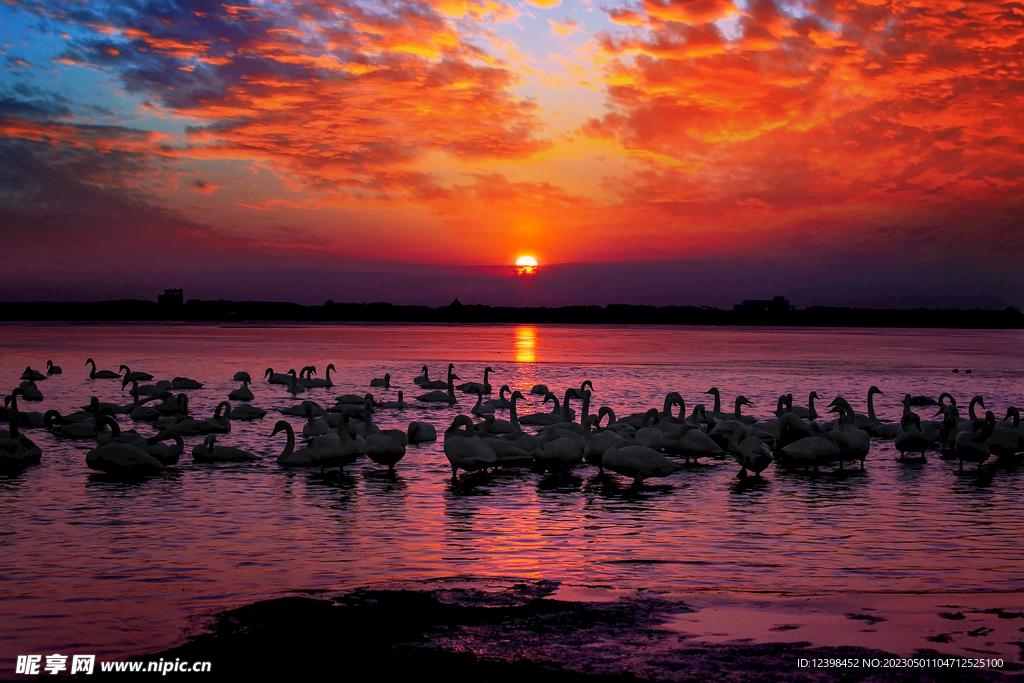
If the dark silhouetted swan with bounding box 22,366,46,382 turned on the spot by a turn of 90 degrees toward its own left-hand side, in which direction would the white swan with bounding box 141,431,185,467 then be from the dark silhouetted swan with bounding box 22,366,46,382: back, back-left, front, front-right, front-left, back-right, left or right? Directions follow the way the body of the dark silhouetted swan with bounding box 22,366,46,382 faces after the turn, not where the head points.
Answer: front

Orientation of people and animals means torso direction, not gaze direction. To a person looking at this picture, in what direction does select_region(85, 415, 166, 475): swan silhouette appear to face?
facing to the left of the viewer

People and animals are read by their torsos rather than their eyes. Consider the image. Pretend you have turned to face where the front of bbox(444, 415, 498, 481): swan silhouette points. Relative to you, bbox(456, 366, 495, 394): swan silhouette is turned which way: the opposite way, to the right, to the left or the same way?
the opposite way

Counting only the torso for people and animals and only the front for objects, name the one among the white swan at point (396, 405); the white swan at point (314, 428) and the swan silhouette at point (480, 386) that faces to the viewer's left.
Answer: the white swan at point (314, 428)

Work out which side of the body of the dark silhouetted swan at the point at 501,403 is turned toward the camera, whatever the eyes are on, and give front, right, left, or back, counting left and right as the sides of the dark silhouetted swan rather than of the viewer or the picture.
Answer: right

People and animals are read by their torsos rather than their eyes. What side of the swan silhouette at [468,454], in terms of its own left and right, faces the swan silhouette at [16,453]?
front

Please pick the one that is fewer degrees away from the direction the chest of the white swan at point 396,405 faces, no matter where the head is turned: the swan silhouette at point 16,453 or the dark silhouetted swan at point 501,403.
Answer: the dark silhouetted swan

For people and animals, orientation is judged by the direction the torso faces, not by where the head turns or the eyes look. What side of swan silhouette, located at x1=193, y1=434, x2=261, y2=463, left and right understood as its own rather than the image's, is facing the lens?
left

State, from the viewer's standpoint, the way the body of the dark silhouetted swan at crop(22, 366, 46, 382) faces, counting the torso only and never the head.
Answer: to the viewer's left

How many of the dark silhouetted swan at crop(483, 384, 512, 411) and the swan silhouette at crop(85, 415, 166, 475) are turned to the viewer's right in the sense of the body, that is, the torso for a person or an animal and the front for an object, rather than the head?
1

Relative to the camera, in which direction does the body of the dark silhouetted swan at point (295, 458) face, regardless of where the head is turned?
to the viewer's left

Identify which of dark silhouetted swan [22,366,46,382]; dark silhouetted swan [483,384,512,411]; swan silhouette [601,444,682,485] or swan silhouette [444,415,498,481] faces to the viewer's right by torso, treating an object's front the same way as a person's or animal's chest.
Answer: dark silhouetted swan [483,384,512,411]
